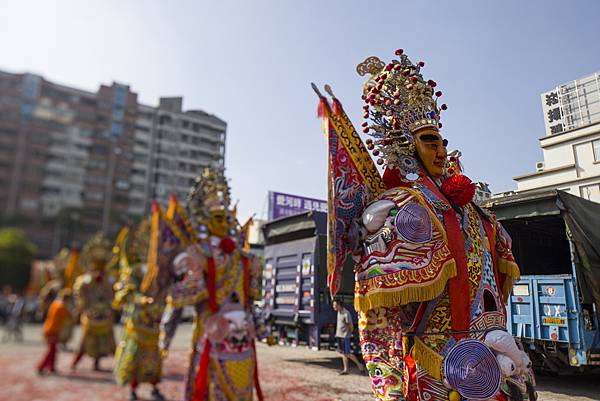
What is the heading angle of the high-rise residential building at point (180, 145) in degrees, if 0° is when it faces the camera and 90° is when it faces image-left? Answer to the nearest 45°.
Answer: approximately 315°

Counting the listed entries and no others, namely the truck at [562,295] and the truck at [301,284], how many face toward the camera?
0

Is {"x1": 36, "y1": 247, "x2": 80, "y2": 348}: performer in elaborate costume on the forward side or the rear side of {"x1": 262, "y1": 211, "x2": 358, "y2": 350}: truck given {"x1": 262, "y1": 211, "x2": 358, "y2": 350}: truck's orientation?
on the rear side

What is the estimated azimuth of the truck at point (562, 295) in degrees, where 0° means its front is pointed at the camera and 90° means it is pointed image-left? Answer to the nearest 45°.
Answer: approximately 225°

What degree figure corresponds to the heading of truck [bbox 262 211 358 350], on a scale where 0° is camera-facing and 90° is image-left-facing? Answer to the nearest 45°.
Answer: approximately 225°

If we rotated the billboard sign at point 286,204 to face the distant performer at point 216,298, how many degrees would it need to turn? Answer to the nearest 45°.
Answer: approximately 45° to its right
